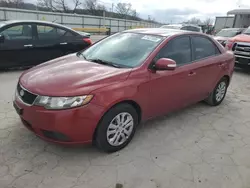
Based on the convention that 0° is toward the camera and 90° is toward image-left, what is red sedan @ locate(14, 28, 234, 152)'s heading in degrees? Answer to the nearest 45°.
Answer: approximately 45°
